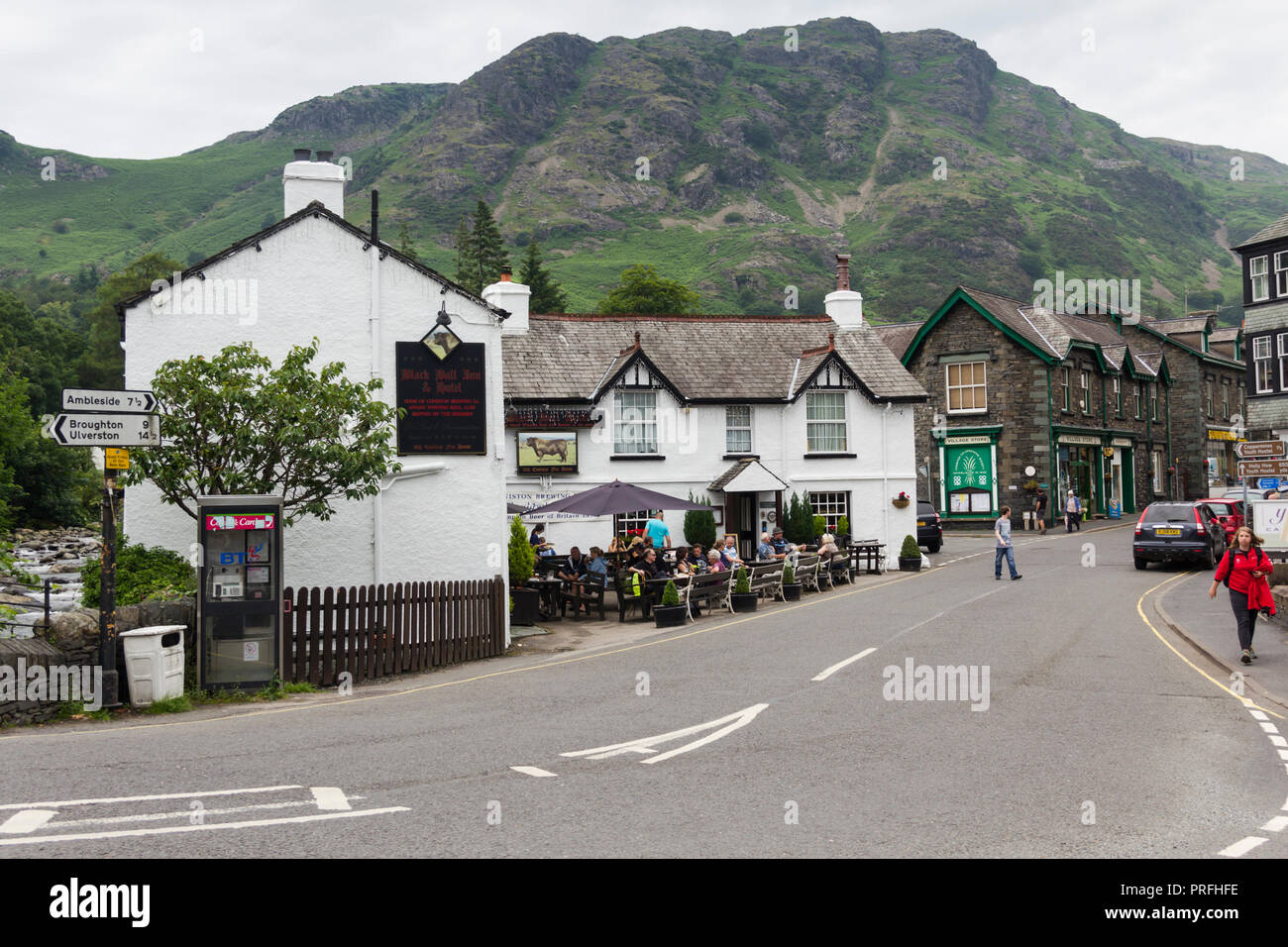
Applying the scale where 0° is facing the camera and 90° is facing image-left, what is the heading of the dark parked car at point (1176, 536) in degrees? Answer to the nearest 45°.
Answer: approximately 180°

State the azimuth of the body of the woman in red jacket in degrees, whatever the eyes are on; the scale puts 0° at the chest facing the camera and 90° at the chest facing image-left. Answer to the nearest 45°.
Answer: approximately 0°

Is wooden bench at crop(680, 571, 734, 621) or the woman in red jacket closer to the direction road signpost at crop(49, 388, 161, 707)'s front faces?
the woman in red jacket

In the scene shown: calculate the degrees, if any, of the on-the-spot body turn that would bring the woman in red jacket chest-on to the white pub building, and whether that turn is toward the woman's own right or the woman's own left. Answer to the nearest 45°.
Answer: approximately 135° to the woman's own right

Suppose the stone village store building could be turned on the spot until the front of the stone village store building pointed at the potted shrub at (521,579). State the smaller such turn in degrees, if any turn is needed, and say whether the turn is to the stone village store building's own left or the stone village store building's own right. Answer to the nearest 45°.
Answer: approximately 45° to the stone village store building's own right
